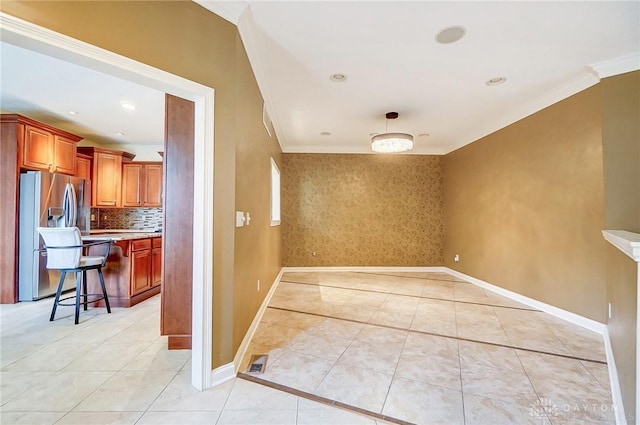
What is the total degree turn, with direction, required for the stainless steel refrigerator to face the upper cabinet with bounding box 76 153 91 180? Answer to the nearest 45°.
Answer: approximately 90° to its left

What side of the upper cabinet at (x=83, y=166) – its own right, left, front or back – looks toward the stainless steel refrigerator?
right

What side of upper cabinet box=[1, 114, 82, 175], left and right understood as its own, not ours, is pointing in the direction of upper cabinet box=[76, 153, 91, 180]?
left

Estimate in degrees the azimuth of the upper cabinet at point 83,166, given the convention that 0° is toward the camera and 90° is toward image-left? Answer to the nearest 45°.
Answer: approximately 315°

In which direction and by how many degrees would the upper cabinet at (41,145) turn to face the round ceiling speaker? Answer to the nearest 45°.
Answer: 0° — it already faces it

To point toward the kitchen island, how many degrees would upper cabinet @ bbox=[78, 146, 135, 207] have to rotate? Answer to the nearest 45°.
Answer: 0° — it already faces it

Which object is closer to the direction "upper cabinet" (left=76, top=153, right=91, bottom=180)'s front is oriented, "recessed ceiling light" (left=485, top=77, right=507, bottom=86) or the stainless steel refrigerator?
the recessed ceiling light
